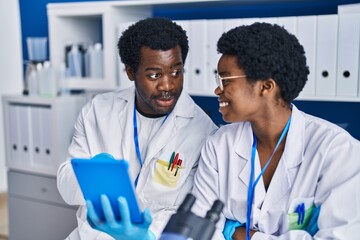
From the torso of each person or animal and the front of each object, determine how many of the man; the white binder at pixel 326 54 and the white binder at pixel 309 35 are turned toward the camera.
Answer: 3

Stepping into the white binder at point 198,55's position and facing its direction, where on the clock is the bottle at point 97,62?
The bottle is roughly at 4 o'clock from the white binder.

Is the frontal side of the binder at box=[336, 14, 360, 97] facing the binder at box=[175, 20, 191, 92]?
no

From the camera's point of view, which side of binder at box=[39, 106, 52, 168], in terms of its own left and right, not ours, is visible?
front

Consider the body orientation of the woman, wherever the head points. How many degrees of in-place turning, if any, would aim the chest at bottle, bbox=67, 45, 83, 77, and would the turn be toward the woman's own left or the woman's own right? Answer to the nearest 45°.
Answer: approximately 90° to the woman's own right

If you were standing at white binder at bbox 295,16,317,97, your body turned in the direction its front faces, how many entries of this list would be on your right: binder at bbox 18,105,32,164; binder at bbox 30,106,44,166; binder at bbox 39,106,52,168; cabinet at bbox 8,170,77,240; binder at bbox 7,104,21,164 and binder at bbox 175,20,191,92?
6

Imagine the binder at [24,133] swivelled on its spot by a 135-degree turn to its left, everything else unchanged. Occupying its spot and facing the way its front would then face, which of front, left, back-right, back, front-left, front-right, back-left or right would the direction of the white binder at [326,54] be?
right

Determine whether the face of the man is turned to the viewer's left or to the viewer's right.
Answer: to the viewer's right

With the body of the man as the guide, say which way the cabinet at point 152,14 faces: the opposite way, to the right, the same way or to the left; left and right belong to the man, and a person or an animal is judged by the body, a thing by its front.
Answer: the same way

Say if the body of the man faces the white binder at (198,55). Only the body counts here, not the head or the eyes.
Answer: no

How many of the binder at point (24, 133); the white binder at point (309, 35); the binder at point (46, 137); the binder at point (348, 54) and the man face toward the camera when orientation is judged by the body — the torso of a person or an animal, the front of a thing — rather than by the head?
5

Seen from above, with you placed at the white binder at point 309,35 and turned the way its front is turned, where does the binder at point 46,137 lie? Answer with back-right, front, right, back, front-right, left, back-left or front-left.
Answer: right

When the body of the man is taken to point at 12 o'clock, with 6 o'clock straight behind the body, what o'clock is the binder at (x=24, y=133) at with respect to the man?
The binder is roughly at 5 o'clock from the man.

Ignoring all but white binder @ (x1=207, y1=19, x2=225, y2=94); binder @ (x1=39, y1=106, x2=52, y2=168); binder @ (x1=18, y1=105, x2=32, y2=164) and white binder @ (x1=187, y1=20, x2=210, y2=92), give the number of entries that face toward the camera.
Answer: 4

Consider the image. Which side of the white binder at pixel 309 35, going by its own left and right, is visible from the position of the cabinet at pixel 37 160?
right

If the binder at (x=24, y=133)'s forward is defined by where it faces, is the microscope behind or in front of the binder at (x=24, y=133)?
in front

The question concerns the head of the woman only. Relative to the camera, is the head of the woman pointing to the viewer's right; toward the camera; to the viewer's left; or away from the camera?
to the viewer's left

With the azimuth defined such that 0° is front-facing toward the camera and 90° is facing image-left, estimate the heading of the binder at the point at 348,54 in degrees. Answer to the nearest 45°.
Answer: approximately 0°

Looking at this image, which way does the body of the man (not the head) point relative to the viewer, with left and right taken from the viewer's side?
facing the viewer

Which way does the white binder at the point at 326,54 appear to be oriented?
toward the camera
